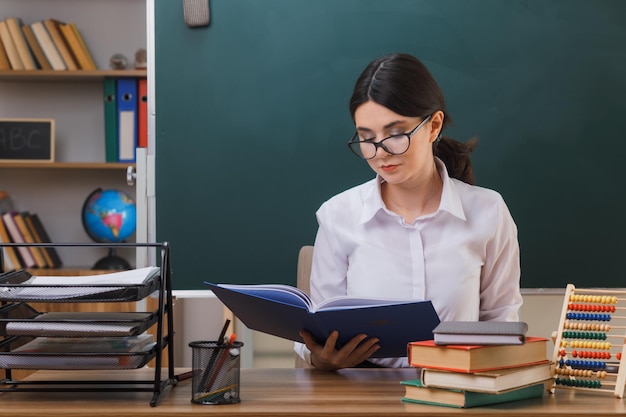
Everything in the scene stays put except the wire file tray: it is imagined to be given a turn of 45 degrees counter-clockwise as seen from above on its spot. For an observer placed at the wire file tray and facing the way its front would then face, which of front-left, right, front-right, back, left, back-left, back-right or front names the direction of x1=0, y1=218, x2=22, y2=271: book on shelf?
back-left

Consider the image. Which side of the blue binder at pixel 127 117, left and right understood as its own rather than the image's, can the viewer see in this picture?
front

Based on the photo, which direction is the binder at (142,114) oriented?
toward the camera

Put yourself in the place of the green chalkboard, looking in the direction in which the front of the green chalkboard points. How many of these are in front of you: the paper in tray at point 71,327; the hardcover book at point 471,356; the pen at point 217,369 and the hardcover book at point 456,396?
4

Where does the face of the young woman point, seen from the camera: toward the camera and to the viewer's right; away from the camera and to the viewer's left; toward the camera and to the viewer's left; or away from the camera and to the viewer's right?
toward the camera and to the viewer's left

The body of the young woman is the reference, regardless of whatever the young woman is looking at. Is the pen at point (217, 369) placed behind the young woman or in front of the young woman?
in front

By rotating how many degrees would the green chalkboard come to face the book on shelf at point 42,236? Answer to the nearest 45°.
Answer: approximately 135° to its right

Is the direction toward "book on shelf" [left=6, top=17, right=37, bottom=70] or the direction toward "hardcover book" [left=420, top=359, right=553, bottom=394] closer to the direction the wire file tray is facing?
the hardcover book

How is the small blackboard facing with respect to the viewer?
toward the camera

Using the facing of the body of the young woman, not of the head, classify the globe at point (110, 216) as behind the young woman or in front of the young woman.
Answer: behind

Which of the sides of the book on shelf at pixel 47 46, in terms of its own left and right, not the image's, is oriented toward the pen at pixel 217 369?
front
